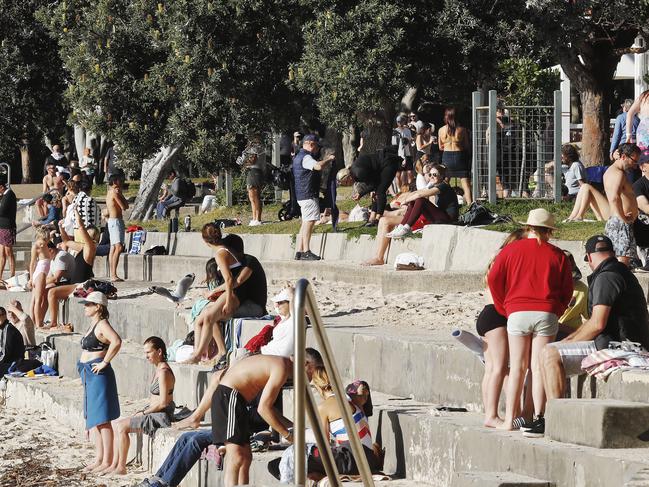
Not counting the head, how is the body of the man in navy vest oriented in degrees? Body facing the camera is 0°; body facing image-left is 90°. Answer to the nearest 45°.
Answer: approximately 270°

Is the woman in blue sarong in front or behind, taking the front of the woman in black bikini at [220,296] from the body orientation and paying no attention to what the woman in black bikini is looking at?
in front

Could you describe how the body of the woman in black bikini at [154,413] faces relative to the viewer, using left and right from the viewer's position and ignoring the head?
facing to the left of the viewer

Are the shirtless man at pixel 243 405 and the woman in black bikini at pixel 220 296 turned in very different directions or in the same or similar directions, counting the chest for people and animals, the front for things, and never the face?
very different directions

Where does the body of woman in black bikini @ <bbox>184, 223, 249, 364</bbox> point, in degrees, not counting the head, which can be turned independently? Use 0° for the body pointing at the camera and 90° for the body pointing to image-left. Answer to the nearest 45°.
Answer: approximately 90°

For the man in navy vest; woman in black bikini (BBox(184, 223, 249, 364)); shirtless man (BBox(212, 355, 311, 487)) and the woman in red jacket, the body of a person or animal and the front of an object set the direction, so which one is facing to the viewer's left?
the woman in black bikini

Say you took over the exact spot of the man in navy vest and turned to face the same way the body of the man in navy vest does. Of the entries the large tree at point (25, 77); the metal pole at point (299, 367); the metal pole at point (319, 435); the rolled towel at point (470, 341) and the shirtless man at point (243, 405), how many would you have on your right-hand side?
4

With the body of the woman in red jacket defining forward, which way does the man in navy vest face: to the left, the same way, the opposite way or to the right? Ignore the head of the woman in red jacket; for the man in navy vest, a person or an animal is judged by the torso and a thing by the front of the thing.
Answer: to the right

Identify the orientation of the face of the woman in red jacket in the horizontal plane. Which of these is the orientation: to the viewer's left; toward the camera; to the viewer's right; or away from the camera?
away from the camera

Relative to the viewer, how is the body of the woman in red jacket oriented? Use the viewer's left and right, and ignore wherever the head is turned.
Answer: facing away from the viewer

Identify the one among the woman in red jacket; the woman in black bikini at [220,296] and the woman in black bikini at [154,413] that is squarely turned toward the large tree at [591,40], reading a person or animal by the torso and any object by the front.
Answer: the woman in red jacket
